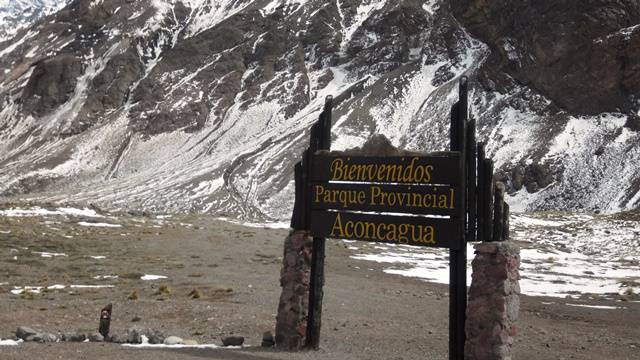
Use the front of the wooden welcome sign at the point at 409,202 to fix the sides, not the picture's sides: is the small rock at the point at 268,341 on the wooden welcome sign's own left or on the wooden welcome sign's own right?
on the wooden welcome sign's own right

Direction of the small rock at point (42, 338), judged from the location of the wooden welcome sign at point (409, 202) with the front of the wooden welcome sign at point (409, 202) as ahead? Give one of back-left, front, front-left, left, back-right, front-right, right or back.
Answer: front-right

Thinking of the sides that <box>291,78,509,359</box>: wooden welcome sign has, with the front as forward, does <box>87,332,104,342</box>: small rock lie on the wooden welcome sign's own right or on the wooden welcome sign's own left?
on the wooden welcome sign's own right

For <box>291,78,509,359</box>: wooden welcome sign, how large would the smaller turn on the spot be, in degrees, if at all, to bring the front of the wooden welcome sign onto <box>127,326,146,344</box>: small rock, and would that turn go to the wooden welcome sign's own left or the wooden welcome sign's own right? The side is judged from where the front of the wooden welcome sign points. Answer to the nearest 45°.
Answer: approximately 45° to the wooden welcome sign's own right

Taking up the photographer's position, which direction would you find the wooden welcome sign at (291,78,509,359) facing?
facing the viewer and to the left of the viewer

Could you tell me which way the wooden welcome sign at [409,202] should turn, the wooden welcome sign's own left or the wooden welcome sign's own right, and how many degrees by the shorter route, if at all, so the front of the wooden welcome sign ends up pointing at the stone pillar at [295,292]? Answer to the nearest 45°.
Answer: approximately 90° to the wooden welcome sign's own right

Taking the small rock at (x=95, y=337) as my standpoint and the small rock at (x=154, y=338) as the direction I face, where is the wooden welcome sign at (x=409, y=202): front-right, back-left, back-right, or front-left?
front-right

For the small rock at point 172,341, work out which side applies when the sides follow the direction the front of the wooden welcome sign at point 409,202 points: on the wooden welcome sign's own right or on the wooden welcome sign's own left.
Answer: on the wooden welcome sign's own right
